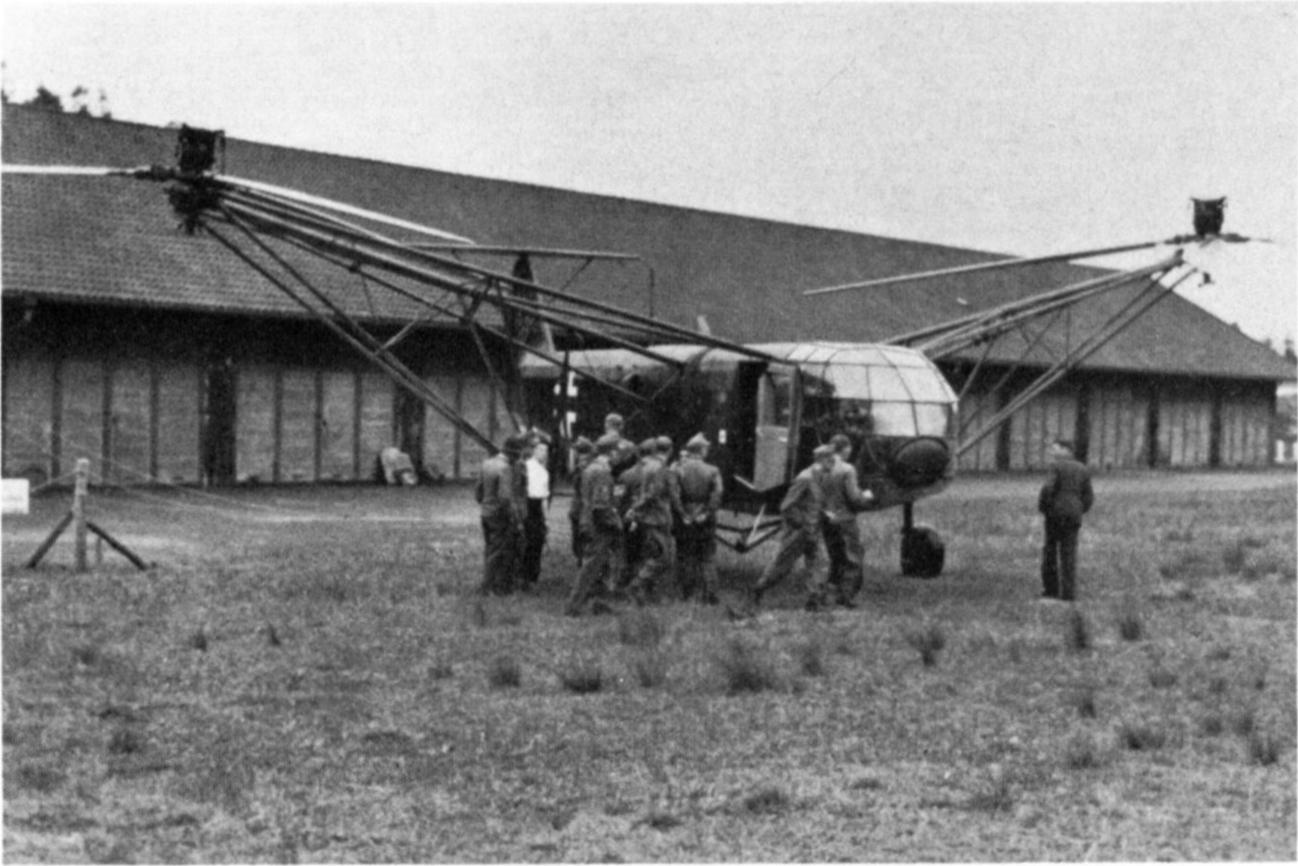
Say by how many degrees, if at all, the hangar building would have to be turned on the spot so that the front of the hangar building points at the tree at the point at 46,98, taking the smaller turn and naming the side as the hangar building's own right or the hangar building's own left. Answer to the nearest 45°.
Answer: approximately 180°

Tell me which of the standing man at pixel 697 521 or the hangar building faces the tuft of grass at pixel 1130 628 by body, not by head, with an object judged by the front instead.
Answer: the hangar building

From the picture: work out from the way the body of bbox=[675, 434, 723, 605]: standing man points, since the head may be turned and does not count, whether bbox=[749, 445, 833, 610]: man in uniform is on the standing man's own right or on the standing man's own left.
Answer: on the standing man's own right

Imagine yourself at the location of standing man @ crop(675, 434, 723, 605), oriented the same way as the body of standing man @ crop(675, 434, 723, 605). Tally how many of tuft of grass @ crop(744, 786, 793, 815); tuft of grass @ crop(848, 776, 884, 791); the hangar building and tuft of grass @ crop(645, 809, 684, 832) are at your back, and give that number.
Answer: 3

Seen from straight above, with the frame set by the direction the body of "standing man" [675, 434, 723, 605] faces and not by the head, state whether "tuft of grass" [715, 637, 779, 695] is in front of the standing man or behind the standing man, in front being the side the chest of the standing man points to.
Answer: behind

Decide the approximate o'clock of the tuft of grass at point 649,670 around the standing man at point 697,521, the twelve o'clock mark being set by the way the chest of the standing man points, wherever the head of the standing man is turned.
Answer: The tuft of grass is roughly at 6 o'clock from the standing man.

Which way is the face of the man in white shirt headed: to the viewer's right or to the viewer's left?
to the viewer's right

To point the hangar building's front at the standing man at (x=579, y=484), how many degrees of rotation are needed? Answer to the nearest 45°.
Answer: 0° — it already faces them

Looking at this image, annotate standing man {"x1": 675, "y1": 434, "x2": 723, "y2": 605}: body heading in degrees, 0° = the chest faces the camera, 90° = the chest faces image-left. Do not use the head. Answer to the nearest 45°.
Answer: approximately 180°

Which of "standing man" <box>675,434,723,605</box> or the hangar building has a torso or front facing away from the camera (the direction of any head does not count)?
the standing man

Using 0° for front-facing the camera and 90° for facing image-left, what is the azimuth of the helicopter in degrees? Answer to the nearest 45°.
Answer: approximately 315°
